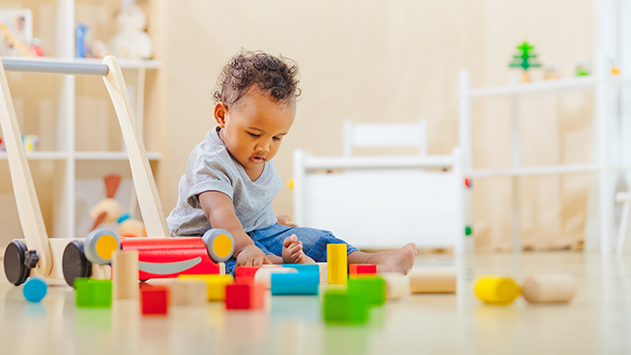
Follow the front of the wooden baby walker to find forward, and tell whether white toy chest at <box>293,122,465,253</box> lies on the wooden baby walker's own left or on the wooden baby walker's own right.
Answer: on the wooden baby walker's own left

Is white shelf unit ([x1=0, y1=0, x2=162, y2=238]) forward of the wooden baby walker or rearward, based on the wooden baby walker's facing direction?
rearward

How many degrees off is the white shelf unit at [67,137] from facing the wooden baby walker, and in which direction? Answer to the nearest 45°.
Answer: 0° — it already faces it

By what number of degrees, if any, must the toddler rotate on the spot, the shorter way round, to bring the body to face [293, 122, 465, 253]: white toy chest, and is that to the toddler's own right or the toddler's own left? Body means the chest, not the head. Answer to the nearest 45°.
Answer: approximately 135° to the toddler's own left
